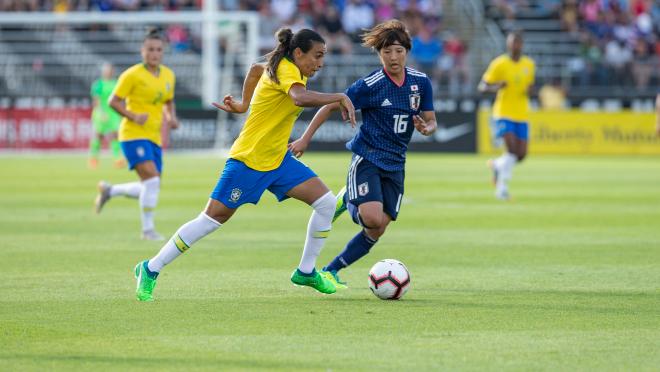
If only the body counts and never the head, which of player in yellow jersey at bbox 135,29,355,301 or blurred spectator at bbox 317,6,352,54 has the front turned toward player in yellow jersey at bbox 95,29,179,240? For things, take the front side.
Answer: the blurred spectator

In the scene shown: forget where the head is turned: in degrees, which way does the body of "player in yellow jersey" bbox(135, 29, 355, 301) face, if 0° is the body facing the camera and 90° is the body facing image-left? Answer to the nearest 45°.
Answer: approximately 270°

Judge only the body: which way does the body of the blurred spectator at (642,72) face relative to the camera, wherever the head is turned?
toward the camera

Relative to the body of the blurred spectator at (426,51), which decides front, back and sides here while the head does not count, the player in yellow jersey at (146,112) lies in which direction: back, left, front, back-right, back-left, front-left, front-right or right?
front

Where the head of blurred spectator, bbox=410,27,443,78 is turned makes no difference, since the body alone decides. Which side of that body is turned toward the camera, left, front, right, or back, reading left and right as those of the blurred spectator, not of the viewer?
front

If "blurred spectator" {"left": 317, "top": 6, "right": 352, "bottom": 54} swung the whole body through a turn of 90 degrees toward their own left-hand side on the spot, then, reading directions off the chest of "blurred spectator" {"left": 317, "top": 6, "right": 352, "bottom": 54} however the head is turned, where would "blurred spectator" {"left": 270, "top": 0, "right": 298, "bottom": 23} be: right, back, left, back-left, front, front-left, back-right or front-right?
back-left

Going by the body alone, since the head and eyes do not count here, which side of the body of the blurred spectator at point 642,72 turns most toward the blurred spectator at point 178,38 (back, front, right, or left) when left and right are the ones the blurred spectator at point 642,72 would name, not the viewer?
right

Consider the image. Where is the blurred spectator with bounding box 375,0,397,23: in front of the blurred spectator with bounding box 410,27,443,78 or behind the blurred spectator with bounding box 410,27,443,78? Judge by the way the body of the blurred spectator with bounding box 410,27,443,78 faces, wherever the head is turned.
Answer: behind

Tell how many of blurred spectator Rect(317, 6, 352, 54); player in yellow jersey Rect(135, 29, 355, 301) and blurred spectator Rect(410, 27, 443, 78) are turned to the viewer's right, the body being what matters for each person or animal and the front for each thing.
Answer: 1

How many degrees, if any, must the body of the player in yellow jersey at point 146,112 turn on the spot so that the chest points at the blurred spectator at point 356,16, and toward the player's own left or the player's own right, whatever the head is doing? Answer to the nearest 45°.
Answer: approximately 135° to the player's own left

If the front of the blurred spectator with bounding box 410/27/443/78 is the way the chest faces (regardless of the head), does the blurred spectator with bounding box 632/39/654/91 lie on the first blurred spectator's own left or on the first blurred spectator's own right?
on the first blurred spectator's own left

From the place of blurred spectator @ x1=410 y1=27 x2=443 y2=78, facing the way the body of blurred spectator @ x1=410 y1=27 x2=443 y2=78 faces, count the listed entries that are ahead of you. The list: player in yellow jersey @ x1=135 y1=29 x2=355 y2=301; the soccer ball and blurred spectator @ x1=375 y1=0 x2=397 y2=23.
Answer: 2

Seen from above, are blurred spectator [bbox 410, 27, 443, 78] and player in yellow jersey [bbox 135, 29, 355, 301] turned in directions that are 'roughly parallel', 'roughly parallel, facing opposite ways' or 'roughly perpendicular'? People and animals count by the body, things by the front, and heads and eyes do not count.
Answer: roughly perpendicular

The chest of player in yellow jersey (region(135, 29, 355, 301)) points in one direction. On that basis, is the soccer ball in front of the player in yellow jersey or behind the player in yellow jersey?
in front

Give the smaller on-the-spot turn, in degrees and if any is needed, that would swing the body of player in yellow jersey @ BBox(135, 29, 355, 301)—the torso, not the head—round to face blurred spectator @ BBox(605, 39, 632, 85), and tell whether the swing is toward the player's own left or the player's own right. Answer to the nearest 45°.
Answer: approximately 45° to the player's own left

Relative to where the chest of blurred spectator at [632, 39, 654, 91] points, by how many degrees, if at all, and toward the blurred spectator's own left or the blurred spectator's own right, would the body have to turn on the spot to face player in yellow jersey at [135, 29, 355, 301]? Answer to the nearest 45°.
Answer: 0° — they already face them
